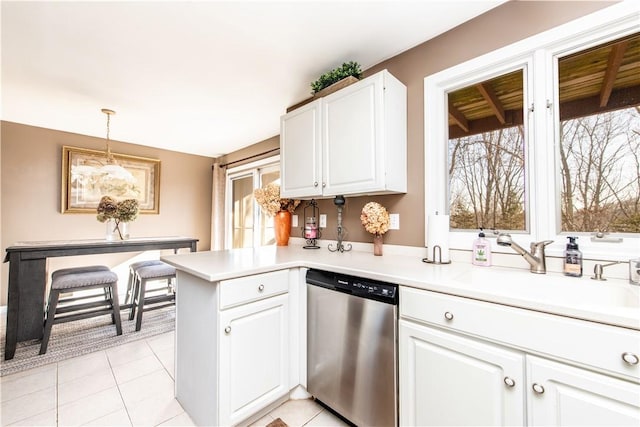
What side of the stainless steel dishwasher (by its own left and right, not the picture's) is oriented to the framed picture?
right

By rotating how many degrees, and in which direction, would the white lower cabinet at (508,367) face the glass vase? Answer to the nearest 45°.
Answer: approximately 45° to its right

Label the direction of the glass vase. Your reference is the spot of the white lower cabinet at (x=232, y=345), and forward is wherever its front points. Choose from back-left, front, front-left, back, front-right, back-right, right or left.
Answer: back

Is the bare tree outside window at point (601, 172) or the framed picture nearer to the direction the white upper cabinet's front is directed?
the framed picture

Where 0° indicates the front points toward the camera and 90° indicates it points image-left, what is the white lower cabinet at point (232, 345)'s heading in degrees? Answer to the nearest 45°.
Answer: approximately 315°

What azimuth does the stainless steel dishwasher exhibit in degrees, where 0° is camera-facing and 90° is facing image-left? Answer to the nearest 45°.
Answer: approximately 45°

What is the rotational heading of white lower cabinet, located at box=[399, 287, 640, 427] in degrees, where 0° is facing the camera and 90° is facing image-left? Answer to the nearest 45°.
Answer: approximately 45°
